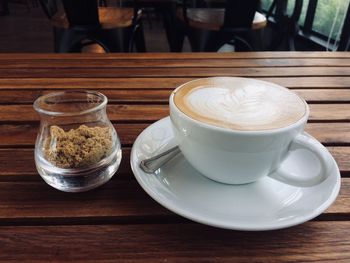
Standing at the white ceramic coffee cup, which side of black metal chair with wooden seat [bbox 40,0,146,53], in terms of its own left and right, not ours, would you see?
back

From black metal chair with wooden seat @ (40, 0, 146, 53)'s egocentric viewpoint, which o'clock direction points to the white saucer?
The white saucer is roughly at 6 o'clock from the black metal chair with wooden seat.

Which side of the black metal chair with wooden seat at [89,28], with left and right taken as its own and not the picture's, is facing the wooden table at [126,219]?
back

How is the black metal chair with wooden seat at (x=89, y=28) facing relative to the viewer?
away from the camera

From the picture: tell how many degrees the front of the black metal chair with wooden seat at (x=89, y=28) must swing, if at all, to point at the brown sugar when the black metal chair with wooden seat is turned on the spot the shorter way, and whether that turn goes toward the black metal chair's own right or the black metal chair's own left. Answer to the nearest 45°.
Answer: approximately 180°

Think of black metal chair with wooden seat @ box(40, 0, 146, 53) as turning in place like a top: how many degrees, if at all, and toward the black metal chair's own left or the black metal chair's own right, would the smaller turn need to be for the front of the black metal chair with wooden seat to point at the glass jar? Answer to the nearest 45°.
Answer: approximately 180°

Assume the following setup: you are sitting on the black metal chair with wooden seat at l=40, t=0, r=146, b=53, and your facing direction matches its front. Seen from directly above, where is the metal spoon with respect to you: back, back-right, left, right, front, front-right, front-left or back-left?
back
